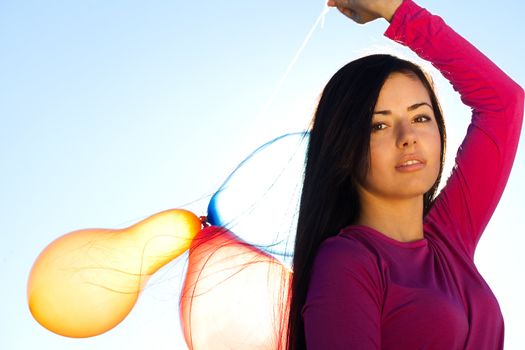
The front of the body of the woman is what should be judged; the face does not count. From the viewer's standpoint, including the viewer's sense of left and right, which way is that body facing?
facing the viewer and to the right of the viewer

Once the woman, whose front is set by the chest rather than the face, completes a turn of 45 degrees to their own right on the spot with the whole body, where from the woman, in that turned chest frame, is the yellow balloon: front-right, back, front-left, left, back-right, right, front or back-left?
right
